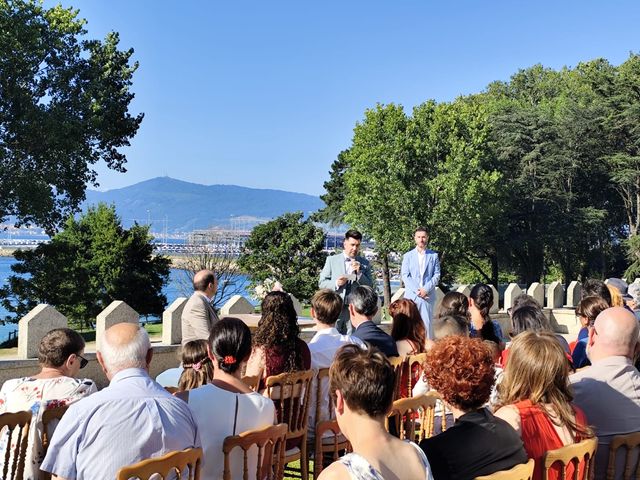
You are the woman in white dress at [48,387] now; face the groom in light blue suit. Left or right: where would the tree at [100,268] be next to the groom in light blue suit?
left

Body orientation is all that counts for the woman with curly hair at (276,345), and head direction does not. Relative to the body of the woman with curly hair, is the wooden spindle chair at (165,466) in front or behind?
behind

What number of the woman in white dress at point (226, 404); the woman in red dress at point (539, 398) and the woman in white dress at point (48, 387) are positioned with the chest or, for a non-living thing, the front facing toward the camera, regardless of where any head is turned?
0

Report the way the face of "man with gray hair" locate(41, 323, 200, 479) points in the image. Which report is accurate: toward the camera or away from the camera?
away from the camera

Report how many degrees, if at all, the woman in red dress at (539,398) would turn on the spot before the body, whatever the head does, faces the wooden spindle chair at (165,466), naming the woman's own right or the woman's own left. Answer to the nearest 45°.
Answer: approximately 90° to the woman's own left

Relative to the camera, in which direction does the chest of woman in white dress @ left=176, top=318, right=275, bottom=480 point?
away from the camera

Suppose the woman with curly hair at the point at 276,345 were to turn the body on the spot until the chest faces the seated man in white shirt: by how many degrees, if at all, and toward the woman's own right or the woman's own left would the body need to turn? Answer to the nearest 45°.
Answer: approximately 45° to the woman's own right

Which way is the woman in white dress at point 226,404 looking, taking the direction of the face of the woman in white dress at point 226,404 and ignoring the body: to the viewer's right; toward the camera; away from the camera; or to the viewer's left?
away from the camera

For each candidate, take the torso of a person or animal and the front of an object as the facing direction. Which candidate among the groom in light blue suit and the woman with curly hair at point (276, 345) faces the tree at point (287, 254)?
the woman with curly hair

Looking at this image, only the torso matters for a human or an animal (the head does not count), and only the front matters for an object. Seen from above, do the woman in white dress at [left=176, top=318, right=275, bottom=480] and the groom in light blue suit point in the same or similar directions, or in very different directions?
very different directions

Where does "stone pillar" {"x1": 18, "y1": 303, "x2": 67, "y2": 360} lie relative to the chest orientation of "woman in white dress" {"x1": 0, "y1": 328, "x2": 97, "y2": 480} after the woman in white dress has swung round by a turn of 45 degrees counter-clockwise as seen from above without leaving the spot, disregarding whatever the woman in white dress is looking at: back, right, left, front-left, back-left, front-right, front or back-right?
front

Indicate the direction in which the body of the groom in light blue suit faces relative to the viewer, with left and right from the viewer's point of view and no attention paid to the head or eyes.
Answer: facing the viewer

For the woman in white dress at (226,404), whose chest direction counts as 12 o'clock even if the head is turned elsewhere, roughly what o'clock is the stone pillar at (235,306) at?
The stone pillar is roughly at 12 o'clock from the woman in white dress.

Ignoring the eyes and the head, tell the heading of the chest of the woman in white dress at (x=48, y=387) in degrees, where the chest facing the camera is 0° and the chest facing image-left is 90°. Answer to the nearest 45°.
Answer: approximately 225°

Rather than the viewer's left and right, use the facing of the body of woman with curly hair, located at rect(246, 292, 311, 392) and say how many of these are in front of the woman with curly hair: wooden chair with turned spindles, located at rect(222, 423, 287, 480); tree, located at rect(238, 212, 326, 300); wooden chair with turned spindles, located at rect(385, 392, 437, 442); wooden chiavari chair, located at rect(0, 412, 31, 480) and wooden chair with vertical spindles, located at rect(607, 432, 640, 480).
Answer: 1

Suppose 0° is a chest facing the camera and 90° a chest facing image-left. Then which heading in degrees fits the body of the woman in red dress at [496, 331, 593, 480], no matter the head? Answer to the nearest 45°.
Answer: approximately 135°

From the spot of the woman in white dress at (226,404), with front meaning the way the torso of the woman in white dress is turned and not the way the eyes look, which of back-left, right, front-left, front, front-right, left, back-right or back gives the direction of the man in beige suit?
front

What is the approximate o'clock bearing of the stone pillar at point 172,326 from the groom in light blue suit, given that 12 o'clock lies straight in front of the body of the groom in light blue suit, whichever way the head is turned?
The stone pillar is roughly at 3 o'clock from the groom in light blue suit.

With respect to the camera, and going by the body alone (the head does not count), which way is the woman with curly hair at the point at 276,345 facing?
away from the camera

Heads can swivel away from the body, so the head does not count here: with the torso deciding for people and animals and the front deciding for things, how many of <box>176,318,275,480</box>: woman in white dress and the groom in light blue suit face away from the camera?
1

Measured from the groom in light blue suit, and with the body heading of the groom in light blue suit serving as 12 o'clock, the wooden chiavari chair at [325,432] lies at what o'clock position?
The wooden chiavari chair is roughly at 12 o'clock from the groom in light blue suit.

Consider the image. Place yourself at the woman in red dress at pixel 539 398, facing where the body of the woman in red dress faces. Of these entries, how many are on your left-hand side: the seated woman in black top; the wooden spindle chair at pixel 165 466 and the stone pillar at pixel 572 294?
2

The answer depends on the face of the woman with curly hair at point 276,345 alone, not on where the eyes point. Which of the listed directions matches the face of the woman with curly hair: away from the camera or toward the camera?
away from the camera

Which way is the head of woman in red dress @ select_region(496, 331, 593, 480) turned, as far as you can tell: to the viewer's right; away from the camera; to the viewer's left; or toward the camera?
away from the camera
